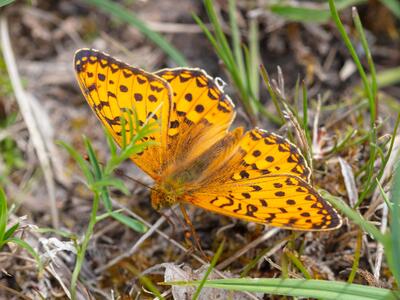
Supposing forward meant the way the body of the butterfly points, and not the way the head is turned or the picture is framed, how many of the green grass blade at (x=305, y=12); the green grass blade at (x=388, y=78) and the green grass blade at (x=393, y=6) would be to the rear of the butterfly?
3

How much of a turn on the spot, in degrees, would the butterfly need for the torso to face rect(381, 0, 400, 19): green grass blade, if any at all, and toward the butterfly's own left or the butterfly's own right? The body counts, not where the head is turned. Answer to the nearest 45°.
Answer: approximately 180°

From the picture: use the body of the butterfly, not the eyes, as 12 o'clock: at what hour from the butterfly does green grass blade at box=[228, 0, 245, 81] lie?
The green grass blade is roughly at 5 o'clock from the butterfly.

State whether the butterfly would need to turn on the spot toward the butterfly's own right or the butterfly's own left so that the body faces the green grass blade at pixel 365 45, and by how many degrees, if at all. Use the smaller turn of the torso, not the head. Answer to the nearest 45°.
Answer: approximately 135° to the butterfly's own left

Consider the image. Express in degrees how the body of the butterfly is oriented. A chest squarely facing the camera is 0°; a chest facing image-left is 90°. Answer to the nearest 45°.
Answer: approximately 45°

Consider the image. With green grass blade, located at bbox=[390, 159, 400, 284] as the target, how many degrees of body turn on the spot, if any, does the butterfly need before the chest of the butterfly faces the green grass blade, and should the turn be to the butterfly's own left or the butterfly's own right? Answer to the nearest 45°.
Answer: approximately 90° to the butterfly's own left

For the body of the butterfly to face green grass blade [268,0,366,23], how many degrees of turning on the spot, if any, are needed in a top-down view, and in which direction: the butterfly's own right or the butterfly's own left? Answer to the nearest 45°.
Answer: approximately 180°

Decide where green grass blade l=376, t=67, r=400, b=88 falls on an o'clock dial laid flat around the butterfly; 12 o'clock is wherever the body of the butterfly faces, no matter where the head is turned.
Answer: The green grass blade is roughly at 6 o'clock from the butterfly.

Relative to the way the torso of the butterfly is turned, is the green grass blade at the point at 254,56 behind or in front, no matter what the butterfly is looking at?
behind
